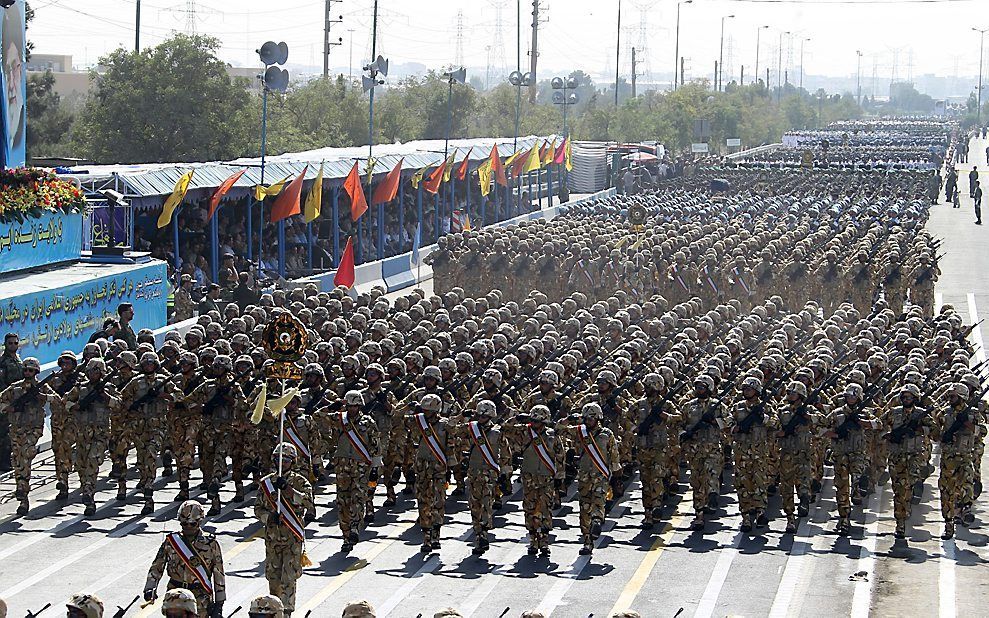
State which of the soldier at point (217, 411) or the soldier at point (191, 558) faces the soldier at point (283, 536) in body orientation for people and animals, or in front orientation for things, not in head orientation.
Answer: the soldier at point (217, 411)

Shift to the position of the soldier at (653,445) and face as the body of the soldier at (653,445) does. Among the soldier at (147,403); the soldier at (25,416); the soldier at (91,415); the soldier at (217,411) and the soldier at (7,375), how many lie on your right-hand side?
5

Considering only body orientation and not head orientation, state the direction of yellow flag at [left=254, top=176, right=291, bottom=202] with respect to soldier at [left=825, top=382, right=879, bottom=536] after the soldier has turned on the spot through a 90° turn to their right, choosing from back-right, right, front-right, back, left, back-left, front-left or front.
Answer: front-right

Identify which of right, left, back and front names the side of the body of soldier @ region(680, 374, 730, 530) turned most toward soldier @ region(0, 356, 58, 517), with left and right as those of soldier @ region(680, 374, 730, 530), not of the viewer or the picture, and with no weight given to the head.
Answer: right

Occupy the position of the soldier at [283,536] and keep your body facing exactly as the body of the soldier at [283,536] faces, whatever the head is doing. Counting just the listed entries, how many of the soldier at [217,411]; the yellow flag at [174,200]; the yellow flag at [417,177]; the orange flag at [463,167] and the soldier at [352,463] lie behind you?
5

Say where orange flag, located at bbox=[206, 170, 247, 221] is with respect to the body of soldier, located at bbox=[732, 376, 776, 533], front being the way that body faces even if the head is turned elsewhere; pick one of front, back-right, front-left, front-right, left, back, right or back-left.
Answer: back-right

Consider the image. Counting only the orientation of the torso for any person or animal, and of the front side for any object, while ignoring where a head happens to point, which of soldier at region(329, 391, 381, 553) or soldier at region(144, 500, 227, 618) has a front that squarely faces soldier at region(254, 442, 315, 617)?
soldier at region(329, 391, 381, 553)

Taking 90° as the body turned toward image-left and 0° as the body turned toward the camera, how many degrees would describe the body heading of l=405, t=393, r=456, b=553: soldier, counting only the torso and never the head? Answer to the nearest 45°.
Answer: approximately 0°

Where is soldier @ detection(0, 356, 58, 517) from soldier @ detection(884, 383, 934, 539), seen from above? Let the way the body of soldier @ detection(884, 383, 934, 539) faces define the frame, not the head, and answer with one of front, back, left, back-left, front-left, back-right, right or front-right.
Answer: right

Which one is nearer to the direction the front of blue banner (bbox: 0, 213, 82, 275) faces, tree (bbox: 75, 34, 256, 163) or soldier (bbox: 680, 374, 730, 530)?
the soldier

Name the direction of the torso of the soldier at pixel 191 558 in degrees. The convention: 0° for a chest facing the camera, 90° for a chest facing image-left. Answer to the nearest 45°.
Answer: approximately 0°

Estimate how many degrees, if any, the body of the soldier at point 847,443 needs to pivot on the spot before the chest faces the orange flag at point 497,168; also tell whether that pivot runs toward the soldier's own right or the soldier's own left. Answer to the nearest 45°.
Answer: approximately 180°

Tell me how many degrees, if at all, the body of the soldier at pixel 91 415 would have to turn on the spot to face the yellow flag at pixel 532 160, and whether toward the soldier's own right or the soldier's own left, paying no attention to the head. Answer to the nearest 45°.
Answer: approximately 180°

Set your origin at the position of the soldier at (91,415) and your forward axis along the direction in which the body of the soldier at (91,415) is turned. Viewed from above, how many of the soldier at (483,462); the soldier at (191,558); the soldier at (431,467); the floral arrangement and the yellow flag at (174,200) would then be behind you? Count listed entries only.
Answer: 2

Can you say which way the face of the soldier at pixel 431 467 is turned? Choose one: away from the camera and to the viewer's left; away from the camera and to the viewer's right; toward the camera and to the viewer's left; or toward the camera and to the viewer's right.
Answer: toward the camera and to the viewer's left

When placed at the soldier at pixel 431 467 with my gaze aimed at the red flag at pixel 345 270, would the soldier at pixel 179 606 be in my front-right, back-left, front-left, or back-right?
back-left
